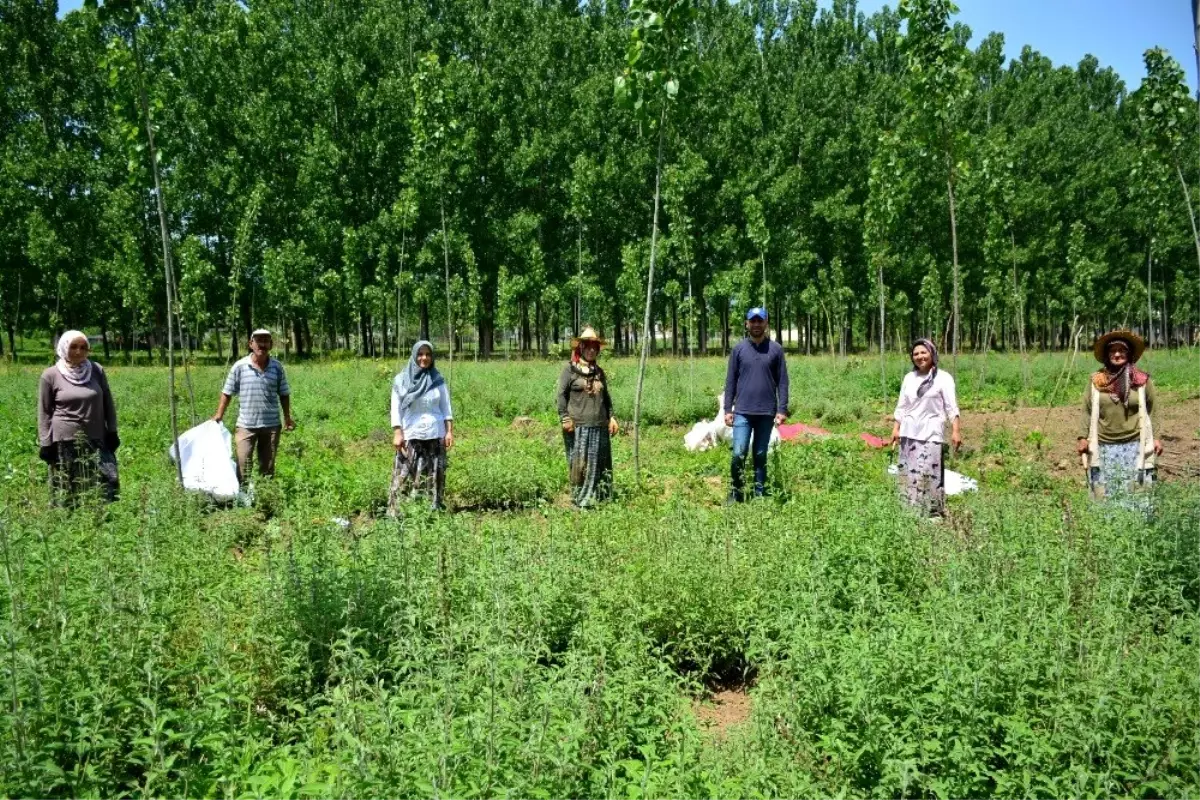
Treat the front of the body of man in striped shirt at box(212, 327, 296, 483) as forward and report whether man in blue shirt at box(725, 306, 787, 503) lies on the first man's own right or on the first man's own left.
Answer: on the first man's own left

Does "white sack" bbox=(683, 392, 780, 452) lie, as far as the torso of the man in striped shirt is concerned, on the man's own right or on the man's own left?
on the man's own left

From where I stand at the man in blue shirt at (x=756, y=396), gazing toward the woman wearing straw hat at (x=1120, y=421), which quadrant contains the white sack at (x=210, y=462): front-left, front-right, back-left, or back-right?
back-right

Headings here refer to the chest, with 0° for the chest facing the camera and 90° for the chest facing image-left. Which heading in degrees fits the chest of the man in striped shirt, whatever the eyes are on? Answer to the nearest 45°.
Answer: approximately 0°
